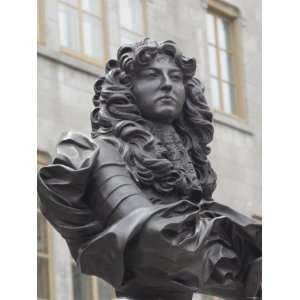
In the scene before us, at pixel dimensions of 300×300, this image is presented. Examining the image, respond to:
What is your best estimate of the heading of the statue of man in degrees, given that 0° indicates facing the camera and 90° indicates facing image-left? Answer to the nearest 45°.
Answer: approximately 315°
